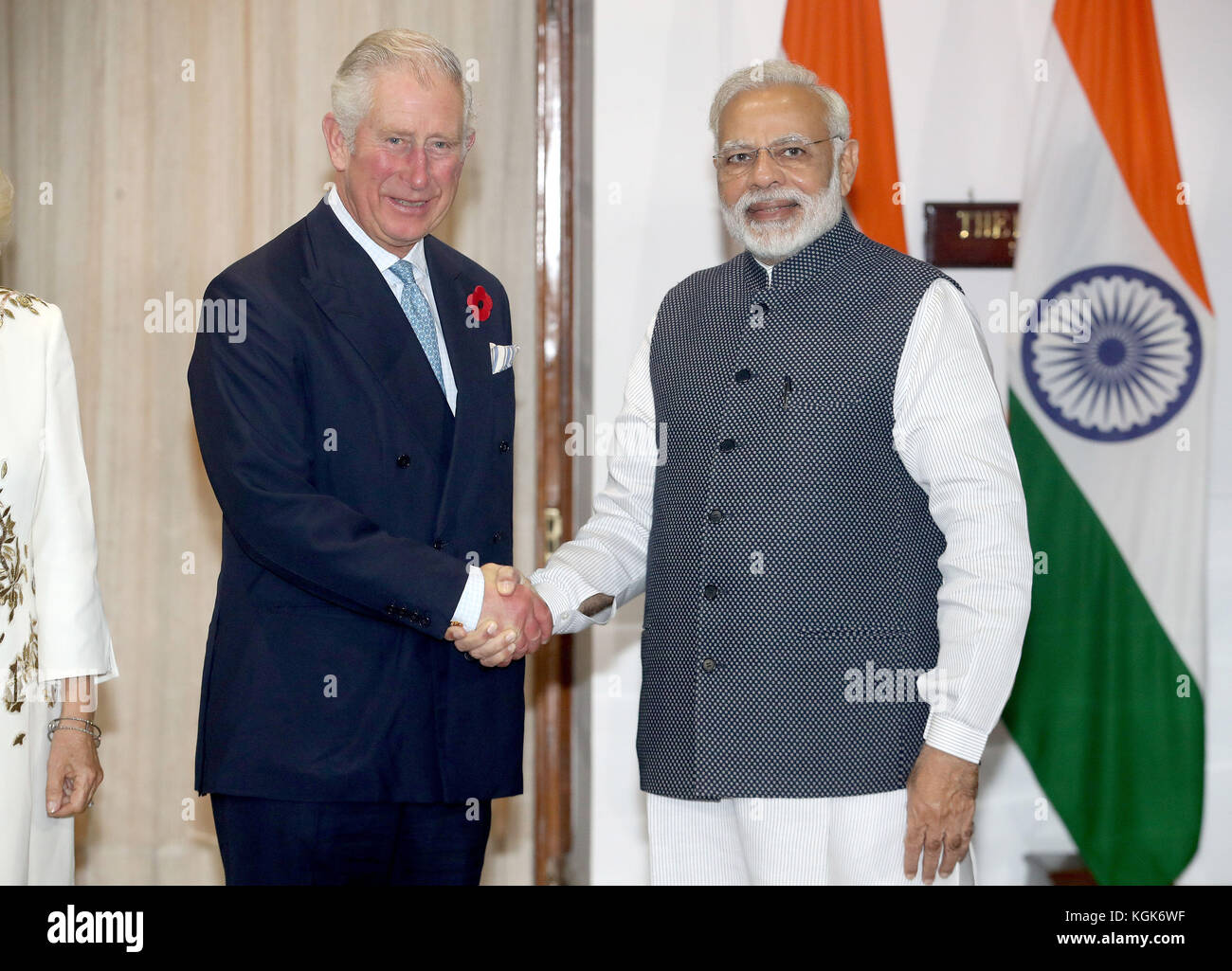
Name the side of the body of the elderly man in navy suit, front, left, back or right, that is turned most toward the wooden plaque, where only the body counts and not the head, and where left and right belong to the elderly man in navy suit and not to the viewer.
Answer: left

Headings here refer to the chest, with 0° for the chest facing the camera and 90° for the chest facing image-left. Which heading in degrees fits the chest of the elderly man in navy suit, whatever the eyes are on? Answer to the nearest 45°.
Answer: approximately 315°

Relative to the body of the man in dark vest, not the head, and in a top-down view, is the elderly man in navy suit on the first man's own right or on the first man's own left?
on the first man's own right

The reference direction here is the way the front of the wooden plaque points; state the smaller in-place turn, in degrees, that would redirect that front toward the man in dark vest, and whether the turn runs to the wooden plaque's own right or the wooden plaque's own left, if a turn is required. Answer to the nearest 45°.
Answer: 0° — it already faces them

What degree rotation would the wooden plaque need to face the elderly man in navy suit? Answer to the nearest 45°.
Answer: approximately 45° to its right

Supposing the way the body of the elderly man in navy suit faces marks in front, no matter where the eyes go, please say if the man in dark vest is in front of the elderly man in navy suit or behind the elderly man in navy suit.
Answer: in front

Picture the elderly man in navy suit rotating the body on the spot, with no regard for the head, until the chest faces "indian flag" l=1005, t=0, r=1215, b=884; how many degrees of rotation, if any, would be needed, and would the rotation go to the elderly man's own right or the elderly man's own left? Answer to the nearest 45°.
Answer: approximately 90° to the elderly man's own left

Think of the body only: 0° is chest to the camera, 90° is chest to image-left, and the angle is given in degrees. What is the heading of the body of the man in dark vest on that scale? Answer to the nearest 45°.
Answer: approximately 45°
